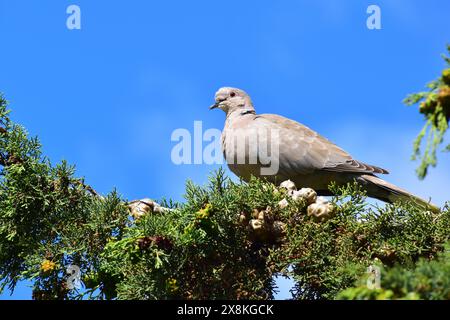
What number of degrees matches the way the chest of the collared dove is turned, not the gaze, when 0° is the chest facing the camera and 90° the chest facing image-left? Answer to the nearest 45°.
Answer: approximately 90°
